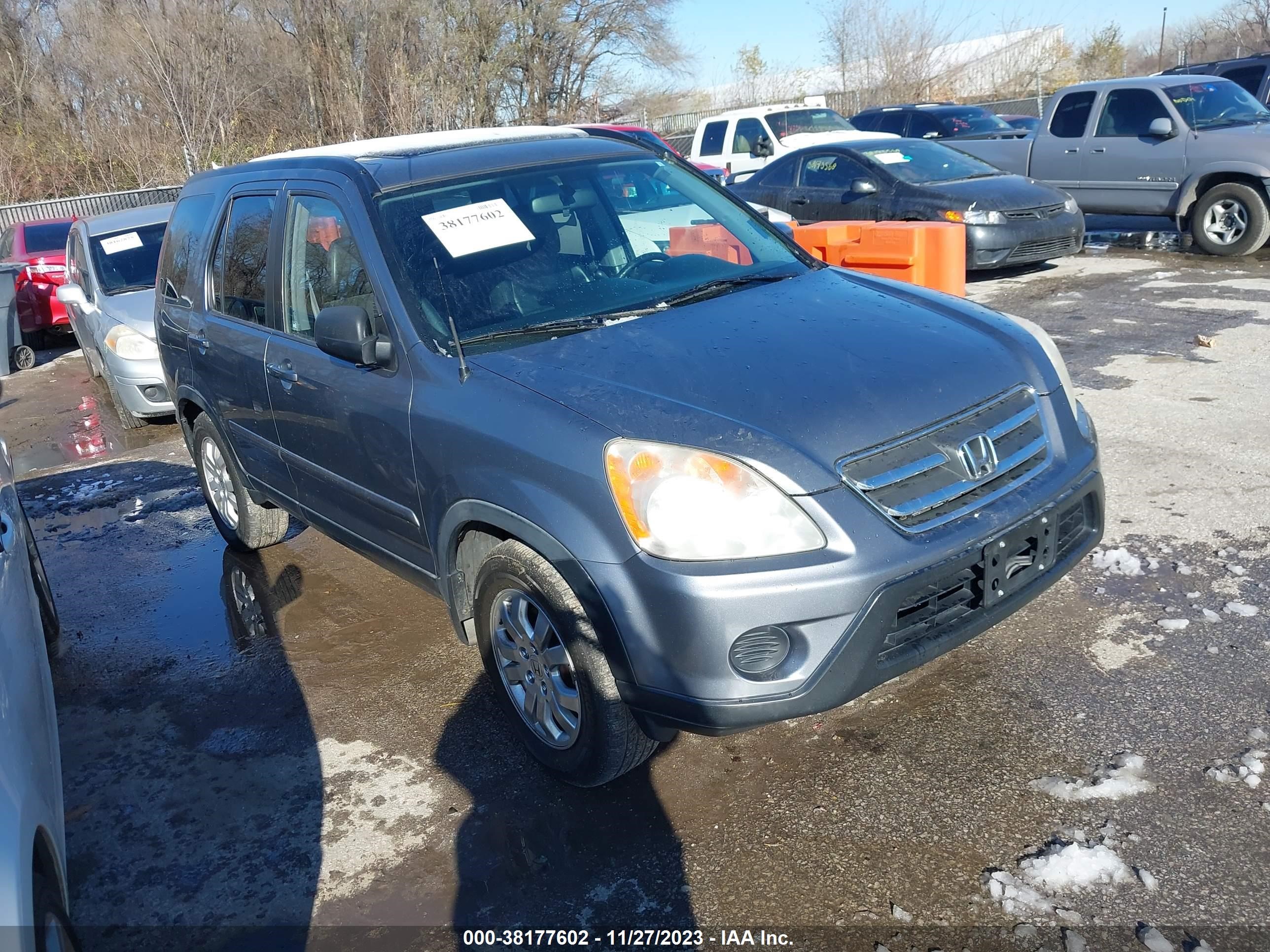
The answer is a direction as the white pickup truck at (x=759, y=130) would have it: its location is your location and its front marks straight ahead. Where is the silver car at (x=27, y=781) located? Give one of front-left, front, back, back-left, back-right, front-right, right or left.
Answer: front-right

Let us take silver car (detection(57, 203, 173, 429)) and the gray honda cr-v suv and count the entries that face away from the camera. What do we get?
0

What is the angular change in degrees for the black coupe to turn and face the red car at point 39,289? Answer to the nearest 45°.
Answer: approximately 135° to its right

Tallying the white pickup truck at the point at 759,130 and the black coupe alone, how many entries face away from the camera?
0

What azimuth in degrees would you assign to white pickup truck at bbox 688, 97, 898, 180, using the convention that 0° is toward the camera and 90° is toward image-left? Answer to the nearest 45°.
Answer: approximately 315°

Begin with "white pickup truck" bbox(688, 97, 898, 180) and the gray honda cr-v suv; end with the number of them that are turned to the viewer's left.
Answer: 0

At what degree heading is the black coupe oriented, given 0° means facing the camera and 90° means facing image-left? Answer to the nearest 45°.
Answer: approximately 315°

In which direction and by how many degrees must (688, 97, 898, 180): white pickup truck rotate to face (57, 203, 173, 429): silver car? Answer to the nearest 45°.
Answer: approximately 90° to its right

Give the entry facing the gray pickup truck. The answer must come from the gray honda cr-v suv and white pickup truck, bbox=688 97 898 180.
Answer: the white pickup truck

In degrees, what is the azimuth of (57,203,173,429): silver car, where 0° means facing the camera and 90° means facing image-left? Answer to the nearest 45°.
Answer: approximately 315°

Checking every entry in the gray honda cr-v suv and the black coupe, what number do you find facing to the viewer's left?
0

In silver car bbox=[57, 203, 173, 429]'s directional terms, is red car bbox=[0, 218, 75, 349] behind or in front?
behind
